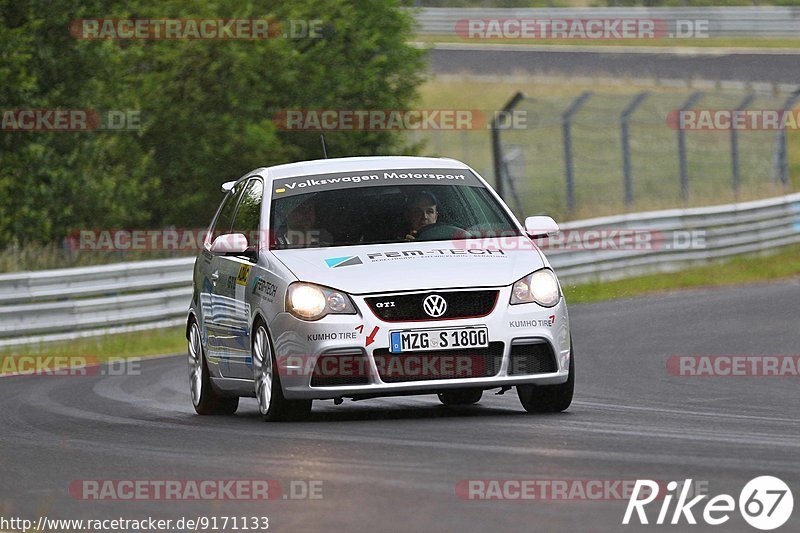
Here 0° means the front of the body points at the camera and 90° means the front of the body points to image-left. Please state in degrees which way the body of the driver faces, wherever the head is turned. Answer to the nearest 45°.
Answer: approximately 0°

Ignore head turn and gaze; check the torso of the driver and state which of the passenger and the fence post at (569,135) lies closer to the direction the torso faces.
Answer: the passenger

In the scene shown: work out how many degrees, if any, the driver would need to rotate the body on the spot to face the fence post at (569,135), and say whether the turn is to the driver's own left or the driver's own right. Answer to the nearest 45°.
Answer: approximately 180°

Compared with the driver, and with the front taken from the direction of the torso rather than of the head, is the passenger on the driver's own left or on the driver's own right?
on the driver's own right

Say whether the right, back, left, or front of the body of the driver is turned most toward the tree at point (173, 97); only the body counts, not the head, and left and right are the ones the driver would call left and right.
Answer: back

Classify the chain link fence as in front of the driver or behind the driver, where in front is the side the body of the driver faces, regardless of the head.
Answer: behind
